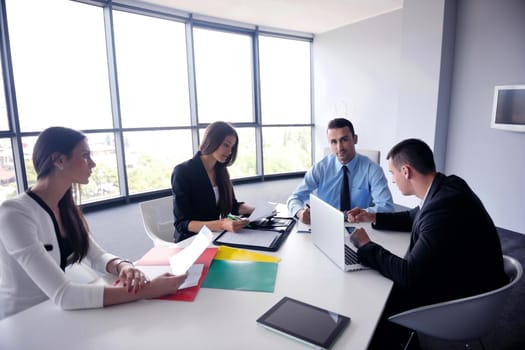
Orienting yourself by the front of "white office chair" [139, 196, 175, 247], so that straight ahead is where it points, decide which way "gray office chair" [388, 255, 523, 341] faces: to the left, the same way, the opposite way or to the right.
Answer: the opposite way

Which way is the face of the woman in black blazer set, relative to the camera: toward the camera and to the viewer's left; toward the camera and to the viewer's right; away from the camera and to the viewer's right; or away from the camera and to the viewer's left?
toward the camera and to the viewer's right

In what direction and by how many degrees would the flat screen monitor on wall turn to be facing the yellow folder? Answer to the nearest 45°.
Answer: approximately 45° to its left

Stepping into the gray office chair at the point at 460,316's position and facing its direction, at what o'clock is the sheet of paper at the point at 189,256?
The sheet of paper is roughly at 11 o'clock from the gray office chair.

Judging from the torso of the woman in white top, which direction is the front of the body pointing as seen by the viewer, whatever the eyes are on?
to the viewer's right

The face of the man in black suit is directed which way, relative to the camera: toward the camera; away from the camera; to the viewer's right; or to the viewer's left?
to the viewer's left

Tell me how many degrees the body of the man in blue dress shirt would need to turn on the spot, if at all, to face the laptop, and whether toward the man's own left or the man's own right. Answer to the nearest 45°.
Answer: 0° — they already face it

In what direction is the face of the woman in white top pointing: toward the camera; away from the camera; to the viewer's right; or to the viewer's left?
to the viewer's right

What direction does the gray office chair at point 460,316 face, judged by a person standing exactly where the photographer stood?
facing to the left of the viewer

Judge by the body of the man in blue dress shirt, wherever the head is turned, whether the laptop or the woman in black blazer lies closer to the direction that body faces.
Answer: the laptop

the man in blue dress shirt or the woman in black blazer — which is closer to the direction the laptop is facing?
the man in blue dress shirt

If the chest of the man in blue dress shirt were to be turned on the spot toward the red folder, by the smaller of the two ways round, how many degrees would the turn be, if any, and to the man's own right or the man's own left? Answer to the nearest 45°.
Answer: approximately 45° to the man's own right

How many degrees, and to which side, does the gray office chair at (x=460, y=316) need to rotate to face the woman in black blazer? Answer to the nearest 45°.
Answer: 0° — it already faces them

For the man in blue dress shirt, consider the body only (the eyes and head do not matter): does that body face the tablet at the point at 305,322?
yes

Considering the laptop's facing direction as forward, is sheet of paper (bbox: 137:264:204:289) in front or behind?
behind
